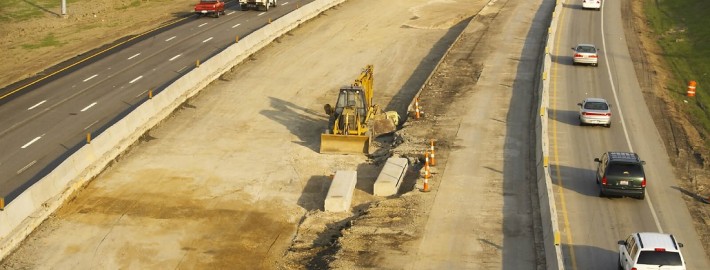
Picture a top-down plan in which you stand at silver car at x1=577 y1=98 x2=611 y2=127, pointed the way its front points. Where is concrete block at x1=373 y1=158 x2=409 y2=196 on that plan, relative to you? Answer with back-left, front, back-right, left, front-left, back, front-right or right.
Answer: back-left

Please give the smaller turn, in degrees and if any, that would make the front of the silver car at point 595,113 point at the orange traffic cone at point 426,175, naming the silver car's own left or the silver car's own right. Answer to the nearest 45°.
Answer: approximately 135° to the silver car's own left

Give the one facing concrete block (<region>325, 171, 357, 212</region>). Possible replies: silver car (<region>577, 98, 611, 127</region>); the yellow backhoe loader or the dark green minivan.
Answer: the yellow backhoe loader

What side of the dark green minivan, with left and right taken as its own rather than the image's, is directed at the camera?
back

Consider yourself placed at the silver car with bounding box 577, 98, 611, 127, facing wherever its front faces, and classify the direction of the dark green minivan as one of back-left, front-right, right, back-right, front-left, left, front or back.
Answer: back

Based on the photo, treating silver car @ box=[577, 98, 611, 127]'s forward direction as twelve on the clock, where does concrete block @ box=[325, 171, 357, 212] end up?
The concrete block is roughly at 7 o'clock from the silver car.

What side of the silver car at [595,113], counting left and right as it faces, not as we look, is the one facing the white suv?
back

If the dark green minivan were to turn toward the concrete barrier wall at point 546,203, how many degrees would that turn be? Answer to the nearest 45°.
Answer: approximately 135° to its left

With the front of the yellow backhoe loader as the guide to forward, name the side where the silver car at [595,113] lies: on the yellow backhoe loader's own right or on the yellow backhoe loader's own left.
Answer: on the yellow backhoe loader's own left

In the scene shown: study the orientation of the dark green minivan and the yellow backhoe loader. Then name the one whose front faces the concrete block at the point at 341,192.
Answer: the yellow backhoe loader

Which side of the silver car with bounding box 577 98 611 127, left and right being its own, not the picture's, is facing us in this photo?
back

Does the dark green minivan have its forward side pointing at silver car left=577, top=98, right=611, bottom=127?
yes

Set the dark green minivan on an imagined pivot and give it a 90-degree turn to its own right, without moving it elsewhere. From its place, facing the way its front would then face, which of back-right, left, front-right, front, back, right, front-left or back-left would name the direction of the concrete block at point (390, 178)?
back

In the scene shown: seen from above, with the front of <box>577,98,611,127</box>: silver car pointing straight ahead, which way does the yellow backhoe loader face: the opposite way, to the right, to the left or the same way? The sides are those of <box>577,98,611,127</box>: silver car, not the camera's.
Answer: the opposite way
